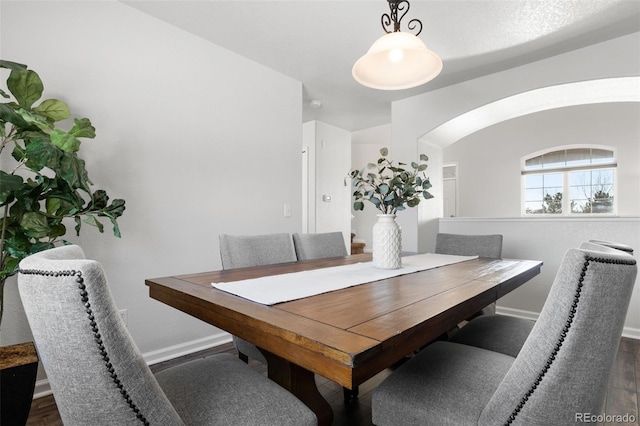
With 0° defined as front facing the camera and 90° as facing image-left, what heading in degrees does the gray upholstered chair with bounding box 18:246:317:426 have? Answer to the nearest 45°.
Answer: approximately 225°

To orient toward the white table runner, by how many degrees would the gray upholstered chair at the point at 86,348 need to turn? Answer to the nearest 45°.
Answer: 0° — it already faces it

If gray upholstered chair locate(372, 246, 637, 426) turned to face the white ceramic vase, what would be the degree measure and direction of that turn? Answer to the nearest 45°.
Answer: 0° — it already faces it

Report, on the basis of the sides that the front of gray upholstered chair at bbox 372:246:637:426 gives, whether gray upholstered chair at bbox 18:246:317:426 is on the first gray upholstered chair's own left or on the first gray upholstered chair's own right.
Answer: on the first gray upholstered chair's own left

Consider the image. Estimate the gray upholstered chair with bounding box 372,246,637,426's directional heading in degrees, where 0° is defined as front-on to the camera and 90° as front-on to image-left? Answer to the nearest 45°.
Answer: approximately 135°

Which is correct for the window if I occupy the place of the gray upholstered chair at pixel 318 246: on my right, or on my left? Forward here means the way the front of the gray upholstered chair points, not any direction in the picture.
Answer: on my left

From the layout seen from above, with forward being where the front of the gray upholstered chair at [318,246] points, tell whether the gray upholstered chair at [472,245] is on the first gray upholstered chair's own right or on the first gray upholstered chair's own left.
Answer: on the first gray upholstered chair's own left

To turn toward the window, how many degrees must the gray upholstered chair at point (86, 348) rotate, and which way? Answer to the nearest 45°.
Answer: approximately 45° to its right
